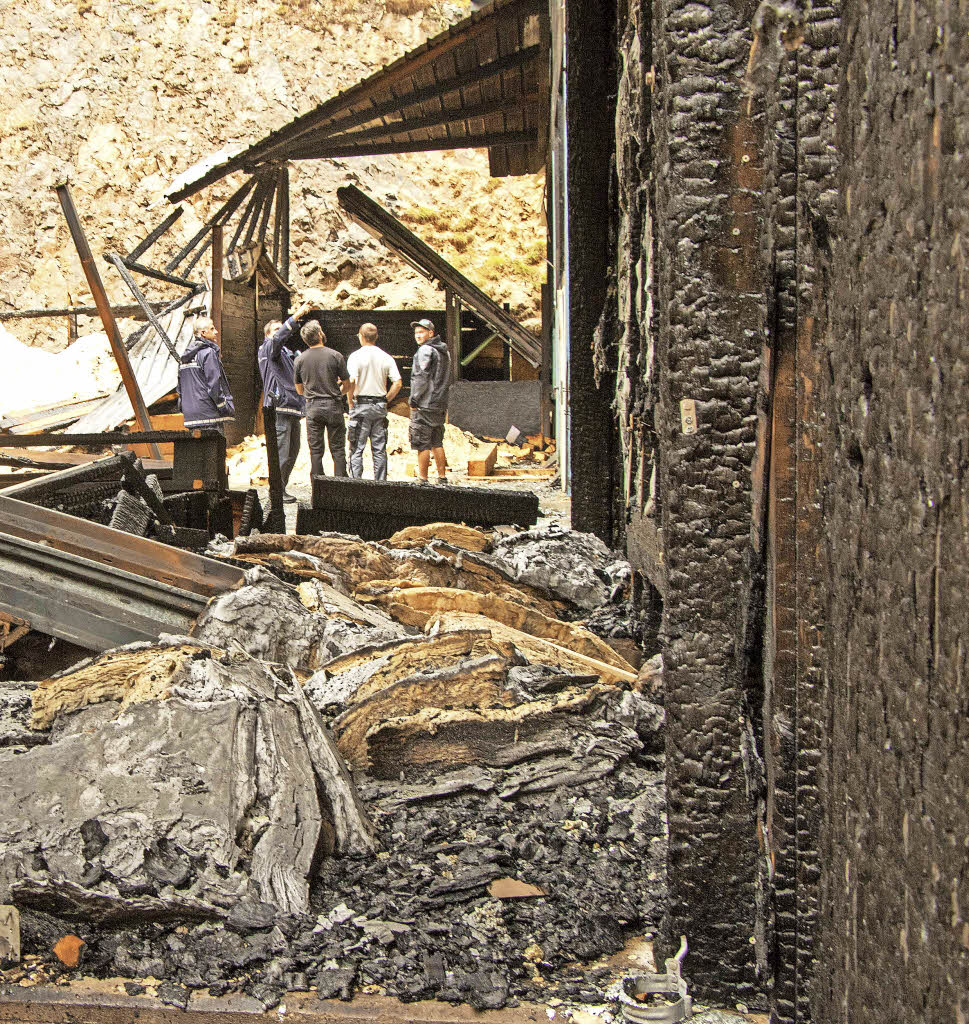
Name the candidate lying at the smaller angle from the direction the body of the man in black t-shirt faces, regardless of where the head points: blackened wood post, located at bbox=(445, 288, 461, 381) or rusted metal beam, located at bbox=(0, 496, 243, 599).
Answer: the blackened wood post

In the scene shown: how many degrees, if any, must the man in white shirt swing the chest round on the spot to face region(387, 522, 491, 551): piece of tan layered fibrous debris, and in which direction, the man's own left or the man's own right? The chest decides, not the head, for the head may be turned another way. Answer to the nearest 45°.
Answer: approximately 180°

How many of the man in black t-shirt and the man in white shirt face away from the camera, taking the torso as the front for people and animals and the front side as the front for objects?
2

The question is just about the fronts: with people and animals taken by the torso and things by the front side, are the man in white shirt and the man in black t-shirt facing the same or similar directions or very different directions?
same or similar directions

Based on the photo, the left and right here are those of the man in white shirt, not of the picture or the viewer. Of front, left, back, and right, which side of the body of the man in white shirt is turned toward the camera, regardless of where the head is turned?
back

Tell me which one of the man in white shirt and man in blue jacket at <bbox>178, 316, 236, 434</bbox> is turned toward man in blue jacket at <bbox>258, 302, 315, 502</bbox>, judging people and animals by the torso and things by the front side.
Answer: man in blue jacket at <bbox>178, 316, 236, 434</bbox>

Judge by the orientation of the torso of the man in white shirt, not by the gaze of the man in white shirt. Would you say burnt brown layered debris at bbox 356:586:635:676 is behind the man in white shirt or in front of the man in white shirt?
behind

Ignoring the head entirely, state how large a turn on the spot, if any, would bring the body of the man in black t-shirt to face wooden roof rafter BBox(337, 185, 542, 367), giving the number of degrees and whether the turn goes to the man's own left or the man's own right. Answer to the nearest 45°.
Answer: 0° — they already face it

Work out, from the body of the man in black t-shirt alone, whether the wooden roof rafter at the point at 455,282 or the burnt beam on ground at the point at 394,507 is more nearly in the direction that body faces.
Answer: the wooden roof rafter

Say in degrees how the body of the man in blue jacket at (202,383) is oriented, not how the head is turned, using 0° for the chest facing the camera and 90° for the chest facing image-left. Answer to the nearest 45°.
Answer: approximately 225°

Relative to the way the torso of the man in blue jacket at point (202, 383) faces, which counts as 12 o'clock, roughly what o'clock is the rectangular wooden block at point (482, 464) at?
The rectangular wooden block is roughly at 12 o'clock from the man in blue jacket.

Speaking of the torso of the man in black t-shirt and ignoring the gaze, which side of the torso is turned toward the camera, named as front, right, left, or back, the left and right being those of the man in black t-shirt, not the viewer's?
back

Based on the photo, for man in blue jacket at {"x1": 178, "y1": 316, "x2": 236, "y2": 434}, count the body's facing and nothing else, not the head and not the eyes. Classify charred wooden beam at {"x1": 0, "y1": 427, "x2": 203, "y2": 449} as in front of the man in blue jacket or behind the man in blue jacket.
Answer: behind
